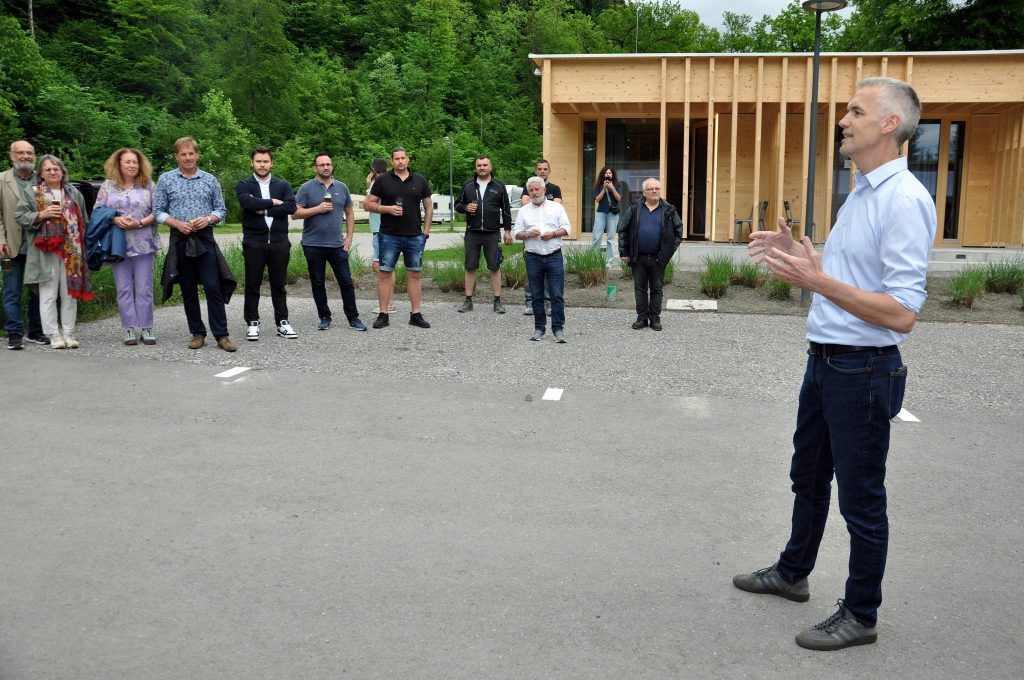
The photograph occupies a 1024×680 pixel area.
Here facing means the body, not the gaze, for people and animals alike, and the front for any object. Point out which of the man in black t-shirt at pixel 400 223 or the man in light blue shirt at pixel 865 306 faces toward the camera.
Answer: the man in black t-shirt

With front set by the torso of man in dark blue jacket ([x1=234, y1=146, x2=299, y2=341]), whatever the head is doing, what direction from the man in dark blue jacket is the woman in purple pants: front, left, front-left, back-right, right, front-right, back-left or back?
right

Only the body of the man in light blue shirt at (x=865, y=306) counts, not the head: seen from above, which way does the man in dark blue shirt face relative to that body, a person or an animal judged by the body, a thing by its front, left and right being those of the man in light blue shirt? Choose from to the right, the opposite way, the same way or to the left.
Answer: to the left

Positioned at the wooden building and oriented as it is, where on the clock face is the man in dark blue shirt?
The man in dark blue shirt is roughly at 12 o'clock from the wooden building.

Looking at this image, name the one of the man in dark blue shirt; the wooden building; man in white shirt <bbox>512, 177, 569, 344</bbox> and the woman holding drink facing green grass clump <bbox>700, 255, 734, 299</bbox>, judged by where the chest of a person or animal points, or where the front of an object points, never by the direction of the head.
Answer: the wooden building

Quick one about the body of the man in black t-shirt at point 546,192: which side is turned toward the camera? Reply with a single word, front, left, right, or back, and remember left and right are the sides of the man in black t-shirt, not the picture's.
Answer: front

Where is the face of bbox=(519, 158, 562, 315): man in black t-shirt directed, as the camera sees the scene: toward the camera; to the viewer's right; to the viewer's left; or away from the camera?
toward the camera

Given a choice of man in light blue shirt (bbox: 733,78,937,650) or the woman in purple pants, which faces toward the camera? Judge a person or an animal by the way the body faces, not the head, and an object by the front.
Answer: the woman in purple pants

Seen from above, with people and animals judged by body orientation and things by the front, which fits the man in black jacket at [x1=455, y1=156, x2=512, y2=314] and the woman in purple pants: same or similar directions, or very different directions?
same or similar directions

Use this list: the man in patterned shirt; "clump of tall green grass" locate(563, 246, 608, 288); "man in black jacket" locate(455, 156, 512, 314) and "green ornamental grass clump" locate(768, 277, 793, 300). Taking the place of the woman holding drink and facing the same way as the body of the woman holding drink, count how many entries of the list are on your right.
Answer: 0

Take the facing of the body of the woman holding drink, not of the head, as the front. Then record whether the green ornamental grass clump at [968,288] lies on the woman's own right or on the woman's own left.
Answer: on the woman's own left

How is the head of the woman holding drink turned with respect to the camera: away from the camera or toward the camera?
toward the camera

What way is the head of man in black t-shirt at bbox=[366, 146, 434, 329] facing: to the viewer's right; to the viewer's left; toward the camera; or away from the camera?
toward the camera

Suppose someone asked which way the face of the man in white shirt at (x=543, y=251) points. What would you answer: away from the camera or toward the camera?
toward the camera

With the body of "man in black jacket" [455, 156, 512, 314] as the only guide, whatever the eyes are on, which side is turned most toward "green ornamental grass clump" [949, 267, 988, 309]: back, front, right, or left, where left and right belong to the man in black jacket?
left

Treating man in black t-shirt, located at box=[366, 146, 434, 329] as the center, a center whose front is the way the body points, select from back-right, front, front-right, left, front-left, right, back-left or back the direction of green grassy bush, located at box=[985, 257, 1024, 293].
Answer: left

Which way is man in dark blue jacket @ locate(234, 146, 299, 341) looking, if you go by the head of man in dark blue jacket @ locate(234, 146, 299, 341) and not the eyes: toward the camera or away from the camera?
toward the camera

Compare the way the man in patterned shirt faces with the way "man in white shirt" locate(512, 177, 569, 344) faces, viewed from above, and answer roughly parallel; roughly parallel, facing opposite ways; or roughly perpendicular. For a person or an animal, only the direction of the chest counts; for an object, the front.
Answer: roughly parallel

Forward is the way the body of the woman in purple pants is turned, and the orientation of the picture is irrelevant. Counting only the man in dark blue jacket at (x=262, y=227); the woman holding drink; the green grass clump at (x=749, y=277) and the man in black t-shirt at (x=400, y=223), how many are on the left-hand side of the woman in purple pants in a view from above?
3

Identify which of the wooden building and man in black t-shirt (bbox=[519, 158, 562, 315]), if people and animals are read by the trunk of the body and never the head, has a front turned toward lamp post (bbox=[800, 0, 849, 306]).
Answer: the wooden building

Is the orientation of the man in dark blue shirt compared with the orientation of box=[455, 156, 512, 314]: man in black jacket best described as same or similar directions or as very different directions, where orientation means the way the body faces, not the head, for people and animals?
same or similar directions

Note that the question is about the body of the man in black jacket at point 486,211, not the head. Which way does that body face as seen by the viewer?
toward the camera
